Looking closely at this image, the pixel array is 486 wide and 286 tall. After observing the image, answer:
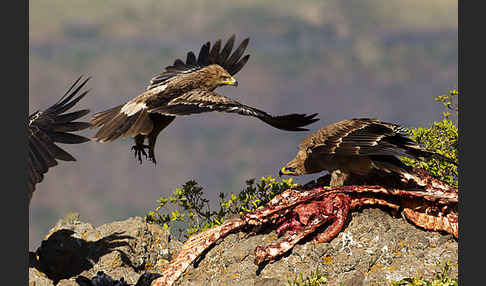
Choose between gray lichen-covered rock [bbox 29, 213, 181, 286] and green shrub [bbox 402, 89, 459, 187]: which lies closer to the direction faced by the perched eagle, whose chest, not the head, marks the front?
the gray lichen-covered rock

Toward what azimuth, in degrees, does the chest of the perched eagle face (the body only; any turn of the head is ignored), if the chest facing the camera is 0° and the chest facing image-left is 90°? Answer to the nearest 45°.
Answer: approximately 90°

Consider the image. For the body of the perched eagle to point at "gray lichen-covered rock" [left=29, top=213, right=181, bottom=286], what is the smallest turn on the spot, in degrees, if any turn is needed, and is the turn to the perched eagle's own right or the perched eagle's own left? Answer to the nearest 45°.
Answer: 0° — it already faces it

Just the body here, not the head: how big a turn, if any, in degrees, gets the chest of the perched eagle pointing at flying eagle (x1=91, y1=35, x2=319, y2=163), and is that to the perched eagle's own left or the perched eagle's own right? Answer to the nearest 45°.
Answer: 0° — it already faces it

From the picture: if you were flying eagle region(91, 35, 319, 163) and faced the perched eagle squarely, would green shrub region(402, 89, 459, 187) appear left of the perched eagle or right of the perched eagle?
left
